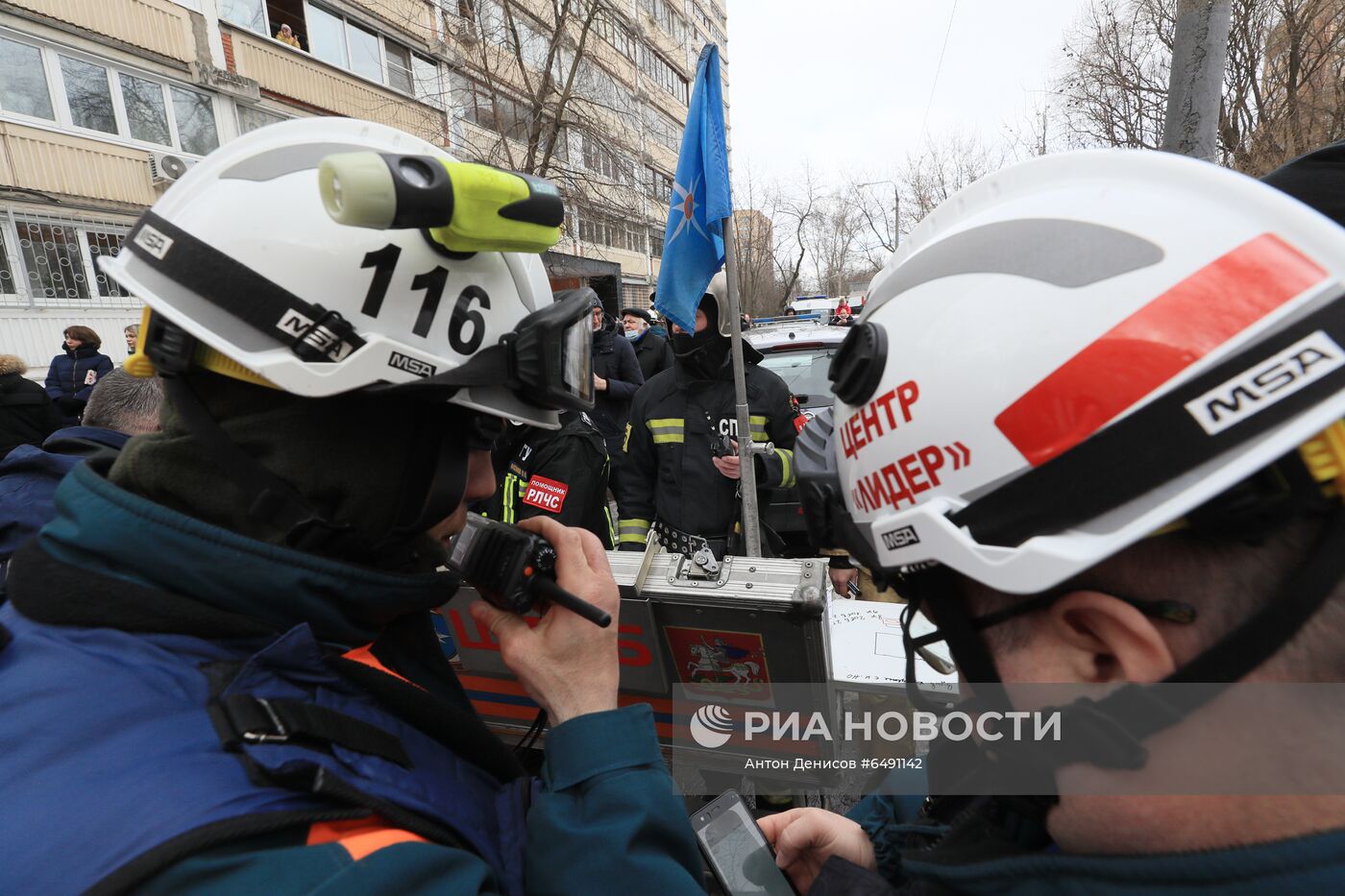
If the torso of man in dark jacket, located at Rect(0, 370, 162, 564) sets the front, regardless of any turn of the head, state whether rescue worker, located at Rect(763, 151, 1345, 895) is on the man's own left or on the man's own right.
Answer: on the man's own right

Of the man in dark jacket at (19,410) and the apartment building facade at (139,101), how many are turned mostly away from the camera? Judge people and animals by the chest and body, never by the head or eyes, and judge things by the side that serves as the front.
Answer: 1

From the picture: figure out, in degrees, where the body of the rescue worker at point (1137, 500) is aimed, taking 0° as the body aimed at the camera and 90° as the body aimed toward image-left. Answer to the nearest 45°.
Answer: approximately 135°

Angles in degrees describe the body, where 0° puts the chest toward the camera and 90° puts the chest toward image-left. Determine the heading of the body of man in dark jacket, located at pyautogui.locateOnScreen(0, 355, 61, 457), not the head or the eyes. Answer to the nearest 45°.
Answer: approximately 180°

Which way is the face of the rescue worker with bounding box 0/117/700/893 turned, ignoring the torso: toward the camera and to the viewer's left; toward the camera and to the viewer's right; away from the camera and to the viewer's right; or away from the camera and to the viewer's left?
away from the camera and to the viewer's right

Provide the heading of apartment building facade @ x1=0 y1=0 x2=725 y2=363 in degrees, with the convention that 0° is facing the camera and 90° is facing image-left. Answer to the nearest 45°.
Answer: approximately 315°

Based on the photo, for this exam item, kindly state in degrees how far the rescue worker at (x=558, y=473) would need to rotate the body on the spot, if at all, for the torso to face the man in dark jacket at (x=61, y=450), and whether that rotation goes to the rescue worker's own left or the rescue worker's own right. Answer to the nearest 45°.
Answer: approximately 45° to the rescue worker's own right

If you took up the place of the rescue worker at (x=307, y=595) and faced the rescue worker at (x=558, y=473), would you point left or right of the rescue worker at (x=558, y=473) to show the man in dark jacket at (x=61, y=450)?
left

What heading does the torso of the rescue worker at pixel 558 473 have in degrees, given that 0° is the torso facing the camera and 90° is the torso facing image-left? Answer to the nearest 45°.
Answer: approximately 45°

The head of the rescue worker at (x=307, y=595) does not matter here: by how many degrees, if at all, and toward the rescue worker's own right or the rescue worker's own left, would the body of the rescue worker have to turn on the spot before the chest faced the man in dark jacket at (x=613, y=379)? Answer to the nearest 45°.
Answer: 0° — they already face them

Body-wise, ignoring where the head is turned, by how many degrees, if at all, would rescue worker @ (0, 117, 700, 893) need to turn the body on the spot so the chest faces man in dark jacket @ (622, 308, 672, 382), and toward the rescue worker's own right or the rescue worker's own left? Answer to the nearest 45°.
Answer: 0° — they already face them

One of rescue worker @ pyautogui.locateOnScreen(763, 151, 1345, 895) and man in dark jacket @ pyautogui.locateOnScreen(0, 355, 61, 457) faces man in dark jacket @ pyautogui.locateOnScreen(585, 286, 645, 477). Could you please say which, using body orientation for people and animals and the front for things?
the rescue worker
